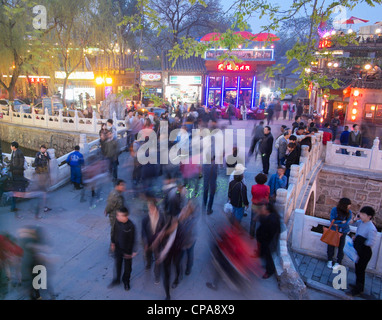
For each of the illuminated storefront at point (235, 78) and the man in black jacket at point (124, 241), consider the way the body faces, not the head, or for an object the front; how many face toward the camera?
2

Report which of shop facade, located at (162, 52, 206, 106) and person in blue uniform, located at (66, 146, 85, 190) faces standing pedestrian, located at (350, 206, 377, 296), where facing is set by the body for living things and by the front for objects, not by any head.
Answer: the shop facade

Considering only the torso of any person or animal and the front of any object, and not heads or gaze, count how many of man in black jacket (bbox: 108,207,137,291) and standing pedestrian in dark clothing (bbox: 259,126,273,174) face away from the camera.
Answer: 0

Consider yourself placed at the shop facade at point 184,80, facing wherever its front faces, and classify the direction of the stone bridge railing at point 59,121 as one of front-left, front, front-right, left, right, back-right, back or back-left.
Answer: front-right

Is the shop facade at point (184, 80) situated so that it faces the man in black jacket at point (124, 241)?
yes

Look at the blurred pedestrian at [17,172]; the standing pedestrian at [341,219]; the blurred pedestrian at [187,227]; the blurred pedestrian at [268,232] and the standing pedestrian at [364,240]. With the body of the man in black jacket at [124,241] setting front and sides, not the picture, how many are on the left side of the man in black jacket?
4

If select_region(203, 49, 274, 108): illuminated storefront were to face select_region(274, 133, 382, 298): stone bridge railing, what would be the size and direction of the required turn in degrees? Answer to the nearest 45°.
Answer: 0° — it already faces it
